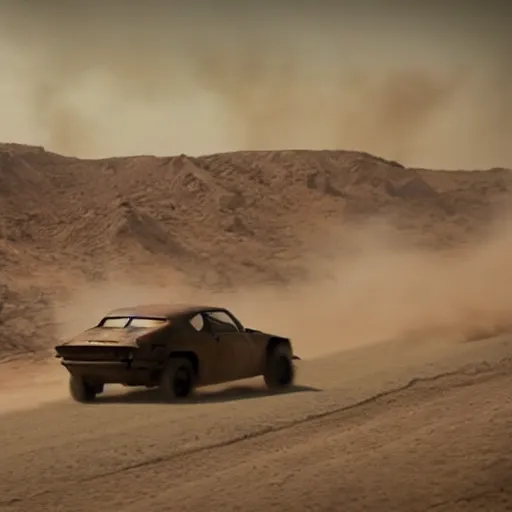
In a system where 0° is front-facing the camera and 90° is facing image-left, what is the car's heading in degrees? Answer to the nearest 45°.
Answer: approximately 225°
